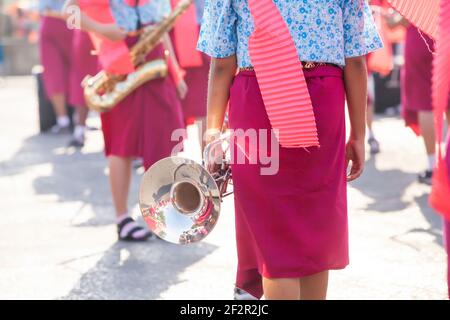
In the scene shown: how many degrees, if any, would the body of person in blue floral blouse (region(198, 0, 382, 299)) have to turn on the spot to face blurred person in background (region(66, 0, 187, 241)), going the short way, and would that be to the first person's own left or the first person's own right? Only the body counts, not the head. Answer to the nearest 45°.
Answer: approximately 45° to the first person's own left

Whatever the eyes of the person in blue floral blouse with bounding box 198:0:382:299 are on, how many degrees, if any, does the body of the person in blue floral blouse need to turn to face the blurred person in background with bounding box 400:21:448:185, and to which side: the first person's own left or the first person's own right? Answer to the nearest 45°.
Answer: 0° — they already face them

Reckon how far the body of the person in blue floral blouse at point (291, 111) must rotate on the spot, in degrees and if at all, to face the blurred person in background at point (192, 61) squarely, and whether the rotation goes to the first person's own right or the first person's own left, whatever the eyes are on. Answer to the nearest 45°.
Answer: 0° — they already face them

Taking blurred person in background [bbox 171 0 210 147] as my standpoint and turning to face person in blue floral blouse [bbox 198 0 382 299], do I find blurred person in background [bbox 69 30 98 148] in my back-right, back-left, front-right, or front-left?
back-right

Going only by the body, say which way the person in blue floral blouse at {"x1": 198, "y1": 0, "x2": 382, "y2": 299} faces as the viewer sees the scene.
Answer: away from the camera
